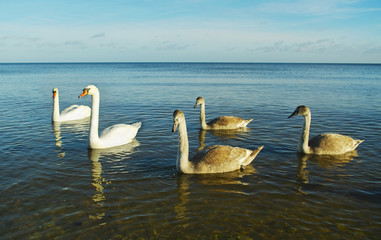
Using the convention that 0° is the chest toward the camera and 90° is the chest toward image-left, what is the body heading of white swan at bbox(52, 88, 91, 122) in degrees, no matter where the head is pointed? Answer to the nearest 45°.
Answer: approximately 90°

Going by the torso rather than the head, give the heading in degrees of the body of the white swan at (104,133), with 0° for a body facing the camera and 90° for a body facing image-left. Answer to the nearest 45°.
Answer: approximately 90°

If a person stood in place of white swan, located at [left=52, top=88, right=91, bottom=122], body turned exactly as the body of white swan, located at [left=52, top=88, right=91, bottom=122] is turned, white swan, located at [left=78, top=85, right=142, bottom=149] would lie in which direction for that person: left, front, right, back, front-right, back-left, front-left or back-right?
left

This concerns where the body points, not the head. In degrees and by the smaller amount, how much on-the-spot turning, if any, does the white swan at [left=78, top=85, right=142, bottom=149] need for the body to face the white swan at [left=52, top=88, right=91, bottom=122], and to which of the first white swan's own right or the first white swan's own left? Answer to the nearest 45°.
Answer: approximately 90° to the first white swan's own right

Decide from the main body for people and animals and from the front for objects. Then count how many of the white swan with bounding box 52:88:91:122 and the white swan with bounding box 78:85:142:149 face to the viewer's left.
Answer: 2
